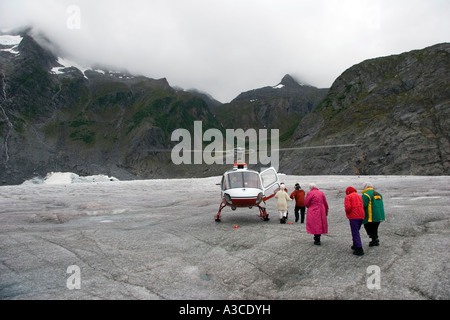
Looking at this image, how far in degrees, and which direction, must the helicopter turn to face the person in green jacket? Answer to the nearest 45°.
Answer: approximately 45° to its left

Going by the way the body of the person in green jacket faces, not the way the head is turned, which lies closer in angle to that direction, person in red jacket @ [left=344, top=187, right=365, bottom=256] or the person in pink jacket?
the person in pink jacket

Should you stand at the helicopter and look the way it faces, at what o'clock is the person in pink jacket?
The person in pink jacket is roughly at 11 o'clock from the helicopter.

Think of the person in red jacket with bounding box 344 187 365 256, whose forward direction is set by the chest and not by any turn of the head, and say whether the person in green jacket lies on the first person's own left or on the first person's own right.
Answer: on the first person's own right

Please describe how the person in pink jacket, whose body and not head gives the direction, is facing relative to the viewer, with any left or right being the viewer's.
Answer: facing away from the viewer and to the left of the viewer

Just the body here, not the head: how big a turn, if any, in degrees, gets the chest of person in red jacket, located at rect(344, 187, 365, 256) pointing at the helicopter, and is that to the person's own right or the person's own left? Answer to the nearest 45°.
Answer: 0° — they already face it

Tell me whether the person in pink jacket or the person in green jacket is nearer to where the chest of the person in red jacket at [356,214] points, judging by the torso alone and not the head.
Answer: the person in pink jacket

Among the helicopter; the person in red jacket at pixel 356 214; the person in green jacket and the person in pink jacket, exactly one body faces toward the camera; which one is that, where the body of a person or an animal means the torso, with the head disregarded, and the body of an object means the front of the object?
the helicopter

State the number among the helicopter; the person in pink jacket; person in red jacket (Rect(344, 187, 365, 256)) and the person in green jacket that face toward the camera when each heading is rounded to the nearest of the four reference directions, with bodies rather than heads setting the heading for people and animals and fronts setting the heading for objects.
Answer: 1

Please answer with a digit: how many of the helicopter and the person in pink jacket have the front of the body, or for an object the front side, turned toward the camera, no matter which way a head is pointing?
1

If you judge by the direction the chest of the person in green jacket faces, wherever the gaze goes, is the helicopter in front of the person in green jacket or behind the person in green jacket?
in front

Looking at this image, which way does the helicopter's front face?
toward the camera

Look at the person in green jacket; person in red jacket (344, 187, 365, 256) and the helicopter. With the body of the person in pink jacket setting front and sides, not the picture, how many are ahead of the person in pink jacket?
1

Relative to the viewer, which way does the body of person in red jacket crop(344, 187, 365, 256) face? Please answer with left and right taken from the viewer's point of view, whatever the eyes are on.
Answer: facing away from the viewer and to the left of the viewer

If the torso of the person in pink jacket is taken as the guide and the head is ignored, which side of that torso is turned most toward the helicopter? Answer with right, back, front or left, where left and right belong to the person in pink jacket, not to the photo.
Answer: front

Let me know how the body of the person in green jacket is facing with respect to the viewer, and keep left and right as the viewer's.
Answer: facing away from the viewer and to the left of the viewer
